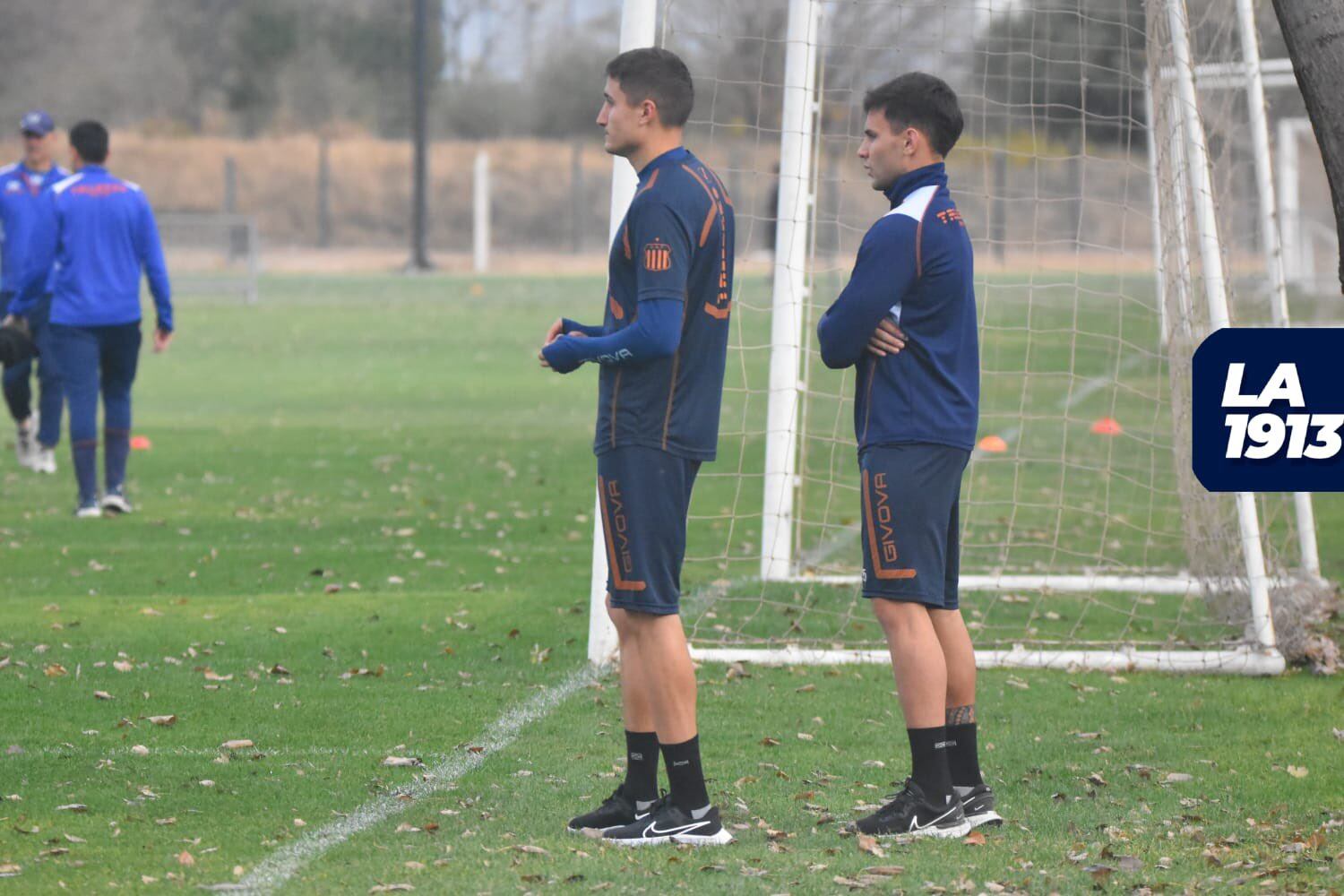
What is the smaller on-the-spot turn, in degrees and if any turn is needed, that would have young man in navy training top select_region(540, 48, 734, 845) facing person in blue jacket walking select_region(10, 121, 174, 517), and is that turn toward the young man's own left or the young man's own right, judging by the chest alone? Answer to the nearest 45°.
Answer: approximately 45° to the young man's own right

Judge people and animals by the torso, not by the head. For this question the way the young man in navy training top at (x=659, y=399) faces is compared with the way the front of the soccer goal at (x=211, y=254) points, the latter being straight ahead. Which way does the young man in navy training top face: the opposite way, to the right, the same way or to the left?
to the right

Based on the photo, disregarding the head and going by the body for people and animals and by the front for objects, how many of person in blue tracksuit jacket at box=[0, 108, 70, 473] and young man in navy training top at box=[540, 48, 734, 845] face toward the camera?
1

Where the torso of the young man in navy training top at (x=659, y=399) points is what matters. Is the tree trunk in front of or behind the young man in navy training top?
behind

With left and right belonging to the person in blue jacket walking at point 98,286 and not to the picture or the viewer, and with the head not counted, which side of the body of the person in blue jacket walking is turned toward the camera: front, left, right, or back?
back

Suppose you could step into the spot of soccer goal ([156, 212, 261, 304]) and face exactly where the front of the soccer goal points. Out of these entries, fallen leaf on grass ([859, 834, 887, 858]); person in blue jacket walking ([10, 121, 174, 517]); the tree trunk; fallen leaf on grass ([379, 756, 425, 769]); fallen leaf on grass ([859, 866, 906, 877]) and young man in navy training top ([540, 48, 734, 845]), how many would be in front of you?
6

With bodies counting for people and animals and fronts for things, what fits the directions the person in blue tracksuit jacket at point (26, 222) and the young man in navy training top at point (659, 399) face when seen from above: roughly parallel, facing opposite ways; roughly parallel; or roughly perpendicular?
roughly perpendicular

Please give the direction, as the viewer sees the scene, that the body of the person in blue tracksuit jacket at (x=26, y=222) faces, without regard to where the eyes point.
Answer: toward the camera

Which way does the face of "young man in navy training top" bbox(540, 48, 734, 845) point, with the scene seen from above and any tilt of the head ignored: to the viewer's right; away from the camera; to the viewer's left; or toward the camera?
to the viewer's left

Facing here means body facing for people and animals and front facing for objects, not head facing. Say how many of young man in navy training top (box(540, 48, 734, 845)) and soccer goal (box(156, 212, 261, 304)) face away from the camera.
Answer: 0

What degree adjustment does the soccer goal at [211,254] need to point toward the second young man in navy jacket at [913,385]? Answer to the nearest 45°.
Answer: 0° — it already faces them

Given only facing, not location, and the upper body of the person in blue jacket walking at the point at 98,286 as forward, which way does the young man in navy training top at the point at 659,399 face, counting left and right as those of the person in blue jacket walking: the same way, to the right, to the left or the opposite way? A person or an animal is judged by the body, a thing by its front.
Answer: to the left

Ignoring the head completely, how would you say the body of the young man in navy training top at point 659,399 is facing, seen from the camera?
to the viewer's left

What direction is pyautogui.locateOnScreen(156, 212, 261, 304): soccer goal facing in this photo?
toward the camera

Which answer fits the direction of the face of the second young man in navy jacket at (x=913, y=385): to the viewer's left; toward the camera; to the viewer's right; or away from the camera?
to the viewer's left
